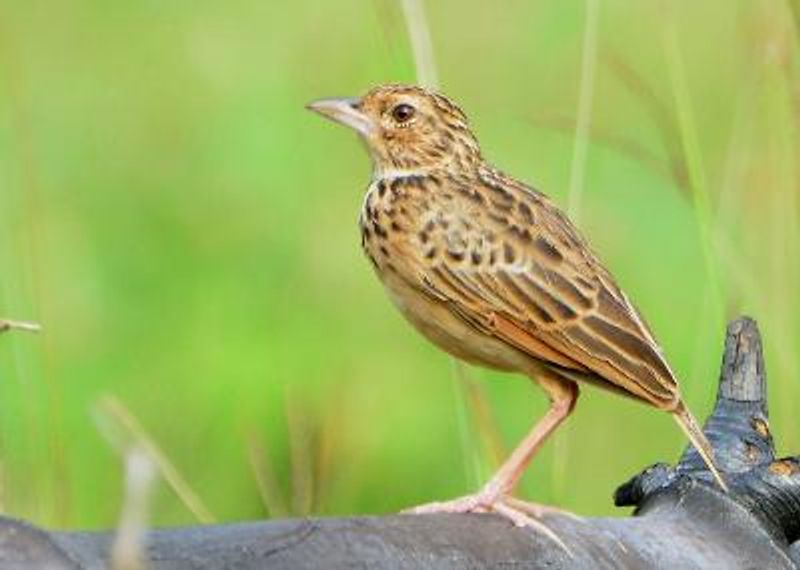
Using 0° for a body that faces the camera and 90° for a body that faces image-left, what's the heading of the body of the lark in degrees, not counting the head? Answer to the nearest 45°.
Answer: approximately 90°
